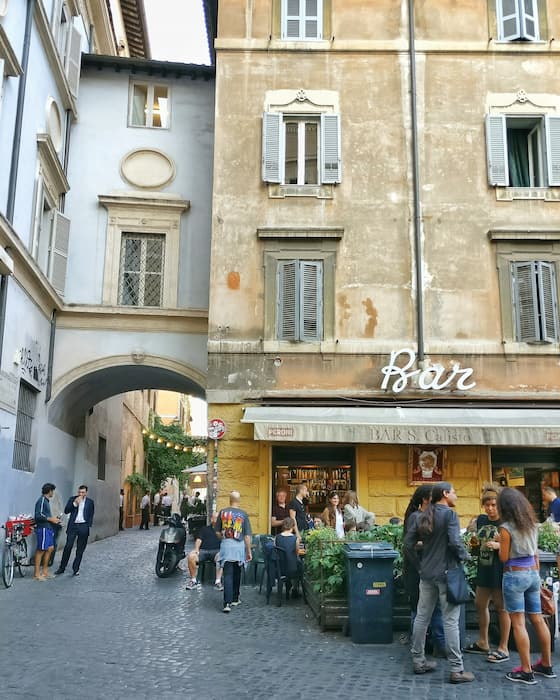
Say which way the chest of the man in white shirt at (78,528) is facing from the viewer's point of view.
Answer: toward the camera

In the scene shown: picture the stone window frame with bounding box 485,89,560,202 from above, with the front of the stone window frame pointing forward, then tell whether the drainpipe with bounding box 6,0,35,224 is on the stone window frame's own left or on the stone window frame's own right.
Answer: on the stone window frame's own right

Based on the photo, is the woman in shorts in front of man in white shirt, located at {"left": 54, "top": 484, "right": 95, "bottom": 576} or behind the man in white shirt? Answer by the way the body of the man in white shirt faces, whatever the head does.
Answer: in front

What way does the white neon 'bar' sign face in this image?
toward the camera

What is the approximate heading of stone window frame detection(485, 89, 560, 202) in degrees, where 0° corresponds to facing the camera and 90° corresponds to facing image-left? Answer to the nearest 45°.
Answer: approximately 0°

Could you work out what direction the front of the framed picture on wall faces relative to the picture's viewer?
facing the viewer

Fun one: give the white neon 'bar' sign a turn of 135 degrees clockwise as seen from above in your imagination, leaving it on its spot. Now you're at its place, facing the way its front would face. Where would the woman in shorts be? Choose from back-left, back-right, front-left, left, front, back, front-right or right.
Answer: back-left

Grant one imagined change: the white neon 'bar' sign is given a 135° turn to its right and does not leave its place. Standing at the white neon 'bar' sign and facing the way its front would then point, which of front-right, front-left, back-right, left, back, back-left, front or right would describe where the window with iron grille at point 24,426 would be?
front-left

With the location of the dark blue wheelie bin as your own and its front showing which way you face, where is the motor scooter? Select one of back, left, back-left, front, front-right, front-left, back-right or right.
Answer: back-right

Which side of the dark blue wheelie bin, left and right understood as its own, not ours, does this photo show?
front
